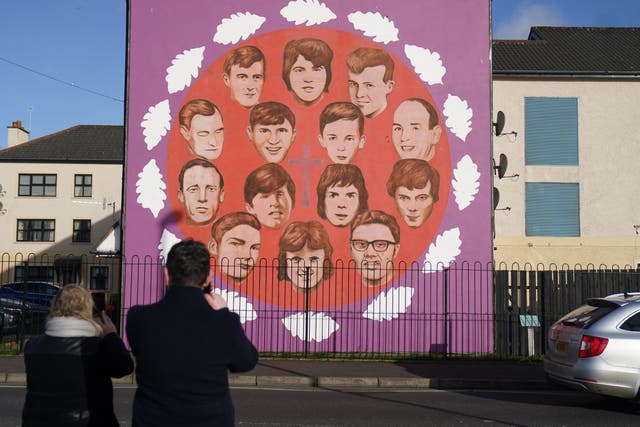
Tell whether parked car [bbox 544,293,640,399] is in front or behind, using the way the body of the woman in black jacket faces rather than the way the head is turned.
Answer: in front

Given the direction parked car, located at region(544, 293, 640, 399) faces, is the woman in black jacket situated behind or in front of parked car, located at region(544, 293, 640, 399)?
behind

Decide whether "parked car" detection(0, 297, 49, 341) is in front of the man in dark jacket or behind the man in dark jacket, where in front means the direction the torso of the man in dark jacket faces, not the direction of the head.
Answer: in front

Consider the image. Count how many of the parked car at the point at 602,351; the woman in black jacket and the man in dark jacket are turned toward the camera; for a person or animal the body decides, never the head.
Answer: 0

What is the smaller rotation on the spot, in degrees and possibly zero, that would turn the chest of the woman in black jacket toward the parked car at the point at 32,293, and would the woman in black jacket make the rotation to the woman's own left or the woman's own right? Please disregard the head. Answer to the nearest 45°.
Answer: approximately 45° to the woman's own left

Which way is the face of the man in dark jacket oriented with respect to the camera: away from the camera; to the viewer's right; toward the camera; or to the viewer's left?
away from the camera

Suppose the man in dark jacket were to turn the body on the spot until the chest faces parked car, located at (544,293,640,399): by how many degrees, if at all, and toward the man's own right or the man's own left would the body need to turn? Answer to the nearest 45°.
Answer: approximately 45° to the man's own right

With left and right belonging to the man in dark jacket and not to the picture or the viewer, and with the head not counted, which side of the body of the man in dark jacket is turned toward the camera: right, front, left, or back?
back

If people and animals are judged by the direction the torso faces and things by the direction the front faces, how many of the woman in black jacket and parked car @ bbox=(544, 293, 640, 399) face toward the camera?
0

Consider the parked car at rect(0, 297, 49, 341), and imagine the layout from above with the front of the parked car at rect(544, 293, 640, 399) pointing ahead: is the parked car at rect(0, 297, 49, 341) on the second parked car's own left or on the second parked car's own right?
on the second parked car's own left

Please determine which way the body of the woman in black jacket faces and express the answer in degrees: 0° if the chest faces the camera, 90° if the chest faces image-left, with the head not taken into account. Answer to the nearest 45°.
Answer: approximately 225°

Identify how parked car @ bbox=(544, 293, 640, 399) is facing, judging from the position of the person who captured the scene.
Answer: facing away from the viewer and to the right of the viewer
